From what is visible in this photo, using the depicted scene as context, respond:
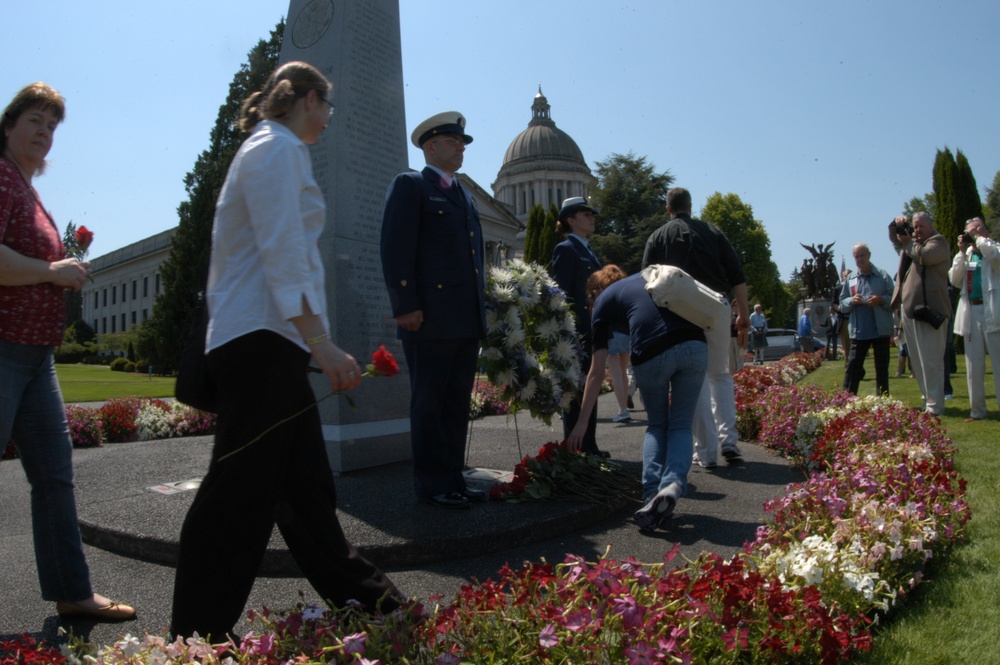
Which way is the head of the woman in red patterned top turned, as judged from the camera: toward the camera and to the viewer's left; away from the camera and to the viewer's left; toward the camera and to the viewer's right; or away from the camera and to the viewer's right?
toward the camera and to the viewer's right

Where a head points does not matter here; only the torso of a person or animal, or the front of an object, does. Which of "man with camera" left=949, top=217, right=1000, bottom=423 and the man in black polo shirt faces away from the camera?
the man in black polo shirt

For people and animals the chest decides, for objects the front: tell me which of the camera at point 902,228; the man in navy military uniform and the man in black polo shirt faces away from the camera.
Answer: the man in black polo shirt

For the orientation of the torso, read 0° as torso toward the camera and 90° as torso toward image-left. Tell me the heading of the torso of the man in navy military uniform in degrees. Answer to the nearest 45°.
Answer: approximately 315°

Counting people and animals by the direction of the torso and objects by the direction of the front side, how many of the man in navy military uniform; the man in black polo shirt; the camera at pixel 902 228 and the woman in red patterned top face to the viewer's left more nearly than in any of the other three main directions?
1

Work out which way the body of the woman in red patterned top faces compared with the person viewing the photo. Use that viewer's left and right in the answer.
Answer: facing to the right of the viewer

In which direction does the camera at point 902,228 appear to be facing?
to the viewer's left

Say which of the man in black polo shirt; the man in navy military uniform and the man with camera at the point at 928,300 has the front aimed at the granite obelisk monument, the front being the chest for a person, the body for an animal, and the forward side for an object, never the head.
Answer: the man with camera

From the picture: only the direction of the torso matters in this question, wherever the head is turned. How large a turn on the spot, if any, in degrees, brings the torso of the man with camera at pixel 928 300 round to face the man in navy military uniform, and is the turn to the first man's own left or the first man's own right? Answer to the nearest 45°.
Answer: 0° — they already face them

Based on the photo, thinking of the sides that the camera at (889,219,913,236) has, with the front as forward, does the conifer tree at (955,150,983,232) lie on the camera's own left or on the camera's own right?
on the camera's own right

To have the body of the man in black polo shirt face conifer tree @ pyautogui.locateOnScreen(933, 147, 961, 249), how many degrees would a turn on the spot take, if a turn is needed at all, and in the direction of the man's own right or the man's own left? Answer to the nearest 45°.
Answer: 0° — they already face it

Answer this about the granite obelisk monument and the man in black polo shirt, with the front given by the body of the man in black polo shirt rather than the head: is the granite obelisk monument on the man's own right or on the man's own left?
on the man's own left
